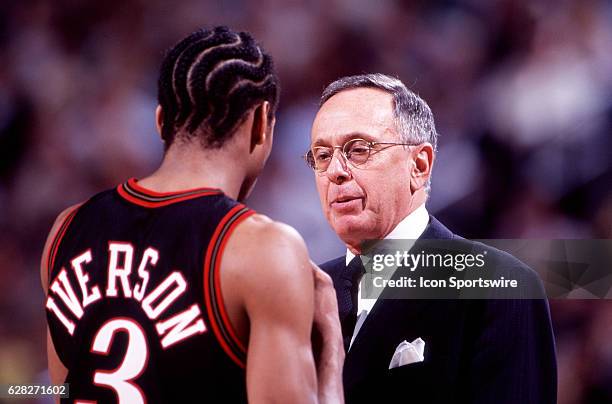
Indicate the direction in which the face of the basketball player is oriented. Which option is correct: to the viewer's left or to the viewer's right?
to the viewer's right

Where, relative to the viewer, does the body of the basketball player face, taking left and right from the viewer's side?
facing away from the viewer and to the right of the viewer

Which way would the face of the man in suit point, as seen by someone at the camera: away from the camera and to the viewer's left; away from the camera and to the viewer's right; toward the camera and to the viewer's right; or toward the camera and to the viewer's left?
toward the camera and to the viewer's left

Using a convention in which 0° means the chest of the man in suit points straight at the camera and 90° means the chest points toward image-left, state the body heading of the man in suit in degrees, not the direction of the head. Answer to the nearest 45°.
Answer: approximately 45°

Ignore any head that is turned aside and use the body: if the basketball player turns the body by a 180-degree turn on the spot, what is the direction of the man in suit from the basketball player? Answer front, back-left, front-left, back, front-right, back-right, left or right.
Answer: back
